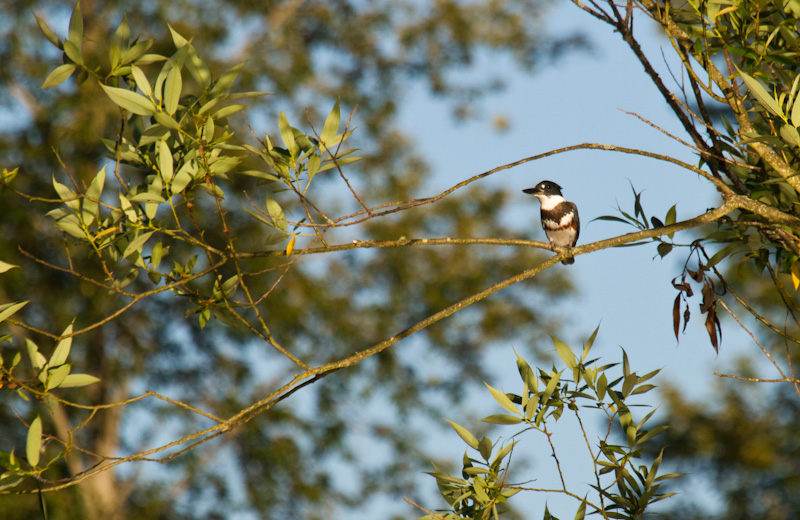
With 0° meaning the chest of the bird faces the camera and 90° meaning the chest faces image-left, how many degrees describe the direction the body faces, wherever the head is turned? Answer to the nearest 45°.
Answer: approximately 45°
